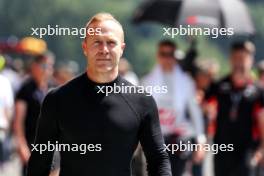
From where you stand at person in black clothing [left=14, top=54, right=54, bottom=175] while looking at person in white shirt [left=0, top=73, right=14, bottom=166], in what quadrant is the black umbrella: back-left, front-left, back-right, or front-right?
back-right

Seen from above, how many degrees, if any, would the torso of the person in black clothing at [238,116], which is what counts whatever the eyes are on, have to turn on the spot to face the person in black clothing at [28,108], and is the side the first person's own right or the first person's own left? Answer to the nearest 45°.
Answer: approximately 90° to the first person's own right

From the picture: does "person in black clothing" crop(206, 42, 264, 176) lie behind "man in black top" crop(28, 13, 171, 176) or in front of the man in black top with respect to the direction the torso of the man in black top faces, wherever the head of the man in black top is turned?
behind

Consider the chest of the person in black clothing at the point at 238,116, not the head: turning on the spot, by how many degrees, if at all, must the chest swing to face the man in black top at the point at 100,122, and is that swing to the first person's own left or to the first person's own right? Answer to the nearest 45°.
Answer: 0° — they already face them

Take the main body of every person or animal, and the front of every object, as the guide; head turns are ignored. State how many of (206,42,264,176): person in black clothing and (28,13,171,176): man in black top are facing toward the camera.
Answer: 2

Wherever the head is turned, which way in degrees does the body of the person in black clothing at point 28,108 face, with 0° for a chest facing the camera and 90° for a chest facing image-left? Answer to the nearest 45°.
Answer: approximately 315°
